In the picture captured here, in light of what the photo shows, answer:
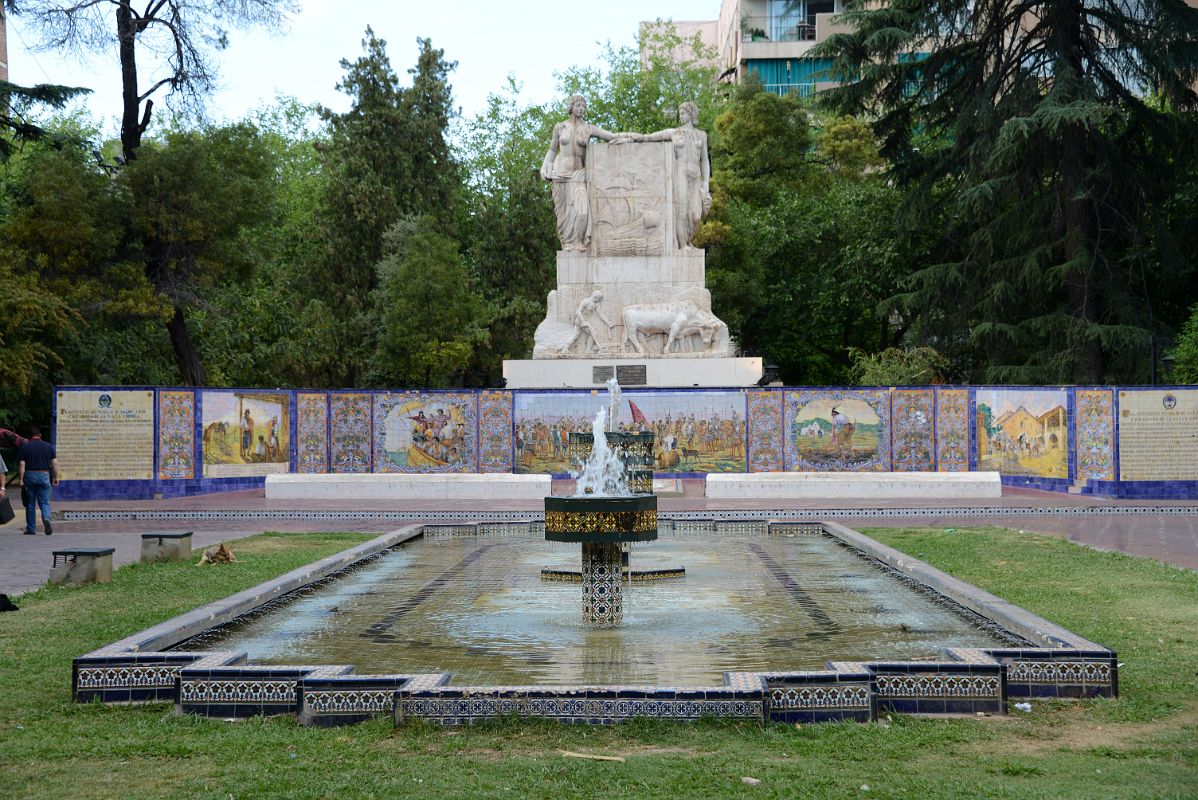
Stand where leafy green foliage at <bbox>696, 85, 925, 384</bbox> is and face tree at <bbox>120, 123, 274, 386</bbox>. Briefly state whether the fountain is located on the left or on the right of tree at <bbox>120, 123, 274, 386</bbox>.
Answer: left

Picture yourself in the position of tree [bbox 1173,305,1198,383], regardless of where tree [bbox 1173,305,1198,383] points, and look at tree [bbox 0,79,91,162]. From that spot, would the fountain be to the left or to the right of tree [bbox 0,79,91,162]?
left

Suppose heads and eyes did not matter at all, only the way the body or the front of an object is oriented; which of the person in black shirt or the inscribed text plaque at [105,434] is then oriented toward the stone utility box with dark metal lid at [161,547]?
the inscribed text plaque
